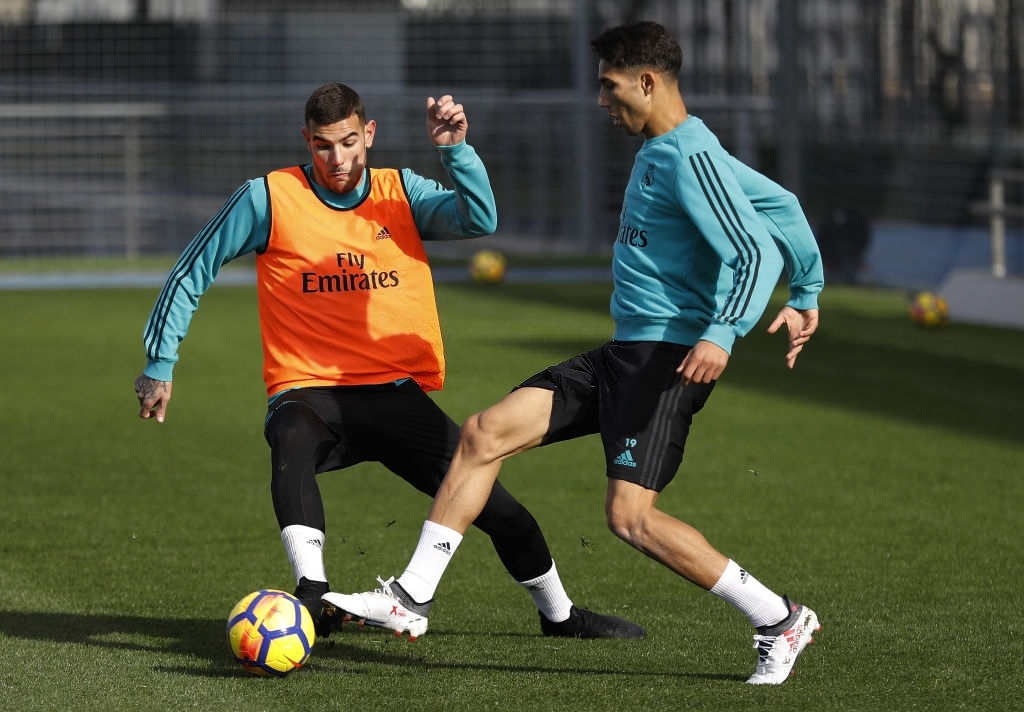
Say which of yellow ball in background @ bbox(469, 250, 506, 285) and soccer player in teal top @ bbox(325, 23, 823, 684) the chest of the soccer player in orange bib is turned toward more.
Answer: the soccer player in teal top

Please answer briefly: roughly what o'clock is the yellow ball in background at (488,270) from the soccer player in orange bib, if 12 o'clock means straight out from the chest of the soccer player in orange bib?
The yellow ball in background is roughly at 6 o'clock from the soccer player in orange bib.

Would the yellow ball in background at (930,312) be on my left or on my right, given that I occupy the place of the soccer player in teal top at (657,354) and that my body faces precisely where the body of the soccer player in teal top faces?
on my right

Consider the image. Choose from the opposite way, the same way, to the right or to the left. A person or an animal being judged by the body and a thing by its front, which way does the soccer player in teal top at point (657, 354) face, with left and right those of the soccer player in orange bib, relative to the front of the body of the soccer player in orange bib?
to the right

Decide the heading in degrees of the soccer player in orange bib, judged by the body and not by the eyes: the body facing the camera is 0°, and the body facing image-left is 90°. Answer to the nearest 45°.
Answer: approximately 0°

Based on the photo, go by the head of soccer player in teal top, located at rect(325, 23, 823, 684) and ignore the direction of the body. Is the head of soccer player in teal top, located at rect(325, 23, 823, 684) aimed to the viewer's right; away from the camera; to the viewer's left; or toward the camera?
to the viewer's left

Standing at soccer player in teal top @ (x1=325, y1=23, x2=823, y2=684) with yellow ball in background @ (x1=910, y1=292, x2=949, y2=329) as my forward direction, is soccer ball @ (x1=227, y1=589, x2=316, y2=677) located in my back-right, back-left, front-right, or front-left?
back-left

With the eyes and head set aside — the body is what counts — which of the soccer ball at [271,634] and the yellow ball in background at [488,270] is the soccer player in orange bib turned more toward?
the soccer ball

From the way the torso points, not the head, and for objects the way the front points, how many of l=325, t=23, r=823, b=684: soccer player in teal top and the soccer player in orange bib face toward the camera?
1

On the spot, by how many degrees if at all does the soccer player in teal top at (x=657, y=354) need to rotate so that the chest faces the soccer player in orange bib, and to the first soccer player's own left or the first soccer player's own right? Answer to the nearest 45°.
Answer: approximately 45° to the first soccer player's own right

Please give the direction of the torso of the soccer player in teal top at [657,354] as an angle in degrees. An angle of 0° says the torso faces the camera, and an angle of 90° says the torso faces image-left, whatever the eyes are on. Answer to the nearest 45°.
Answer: approximately 90°
